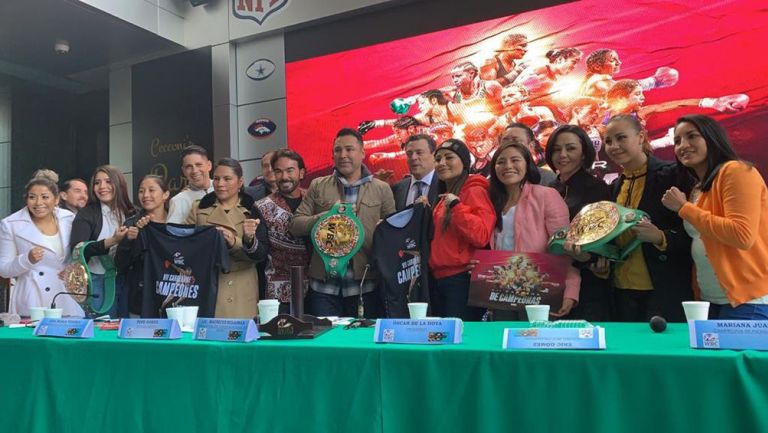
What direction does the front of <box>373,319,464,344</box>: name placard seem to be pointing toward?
toward the camera

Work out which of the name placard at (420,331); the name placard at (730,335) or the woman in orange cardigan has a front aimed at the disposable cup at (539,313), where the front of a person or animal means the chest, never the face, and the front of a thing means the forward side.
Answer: the woman in orange cardigan

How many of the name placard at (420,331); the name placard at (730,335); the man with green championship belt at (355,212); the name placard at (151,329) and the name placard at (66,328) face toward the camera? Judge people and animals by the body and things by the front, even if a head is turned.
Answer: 5

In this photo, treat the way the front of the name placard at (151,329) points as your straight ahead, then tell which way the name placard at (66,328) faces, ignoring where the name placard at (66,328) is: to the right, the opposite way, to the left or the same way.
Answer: the same way

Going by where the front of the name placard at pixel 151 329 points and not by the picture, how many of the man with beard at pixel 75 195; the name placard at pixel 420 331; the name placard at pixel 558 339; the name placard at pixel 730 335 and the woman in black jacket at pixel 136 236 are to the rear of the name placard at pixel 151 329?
2

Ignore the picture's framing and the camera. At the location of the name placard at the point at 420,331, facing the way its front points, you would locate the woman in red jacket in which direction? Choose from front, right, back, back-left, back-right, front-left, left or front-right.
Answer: back

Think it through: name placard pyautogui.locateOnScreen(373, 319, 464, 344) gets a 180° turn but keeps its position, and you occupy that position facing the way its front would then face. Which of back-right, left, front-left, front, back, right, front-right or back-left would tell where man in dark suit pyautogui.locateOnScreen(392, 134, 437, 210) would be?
front

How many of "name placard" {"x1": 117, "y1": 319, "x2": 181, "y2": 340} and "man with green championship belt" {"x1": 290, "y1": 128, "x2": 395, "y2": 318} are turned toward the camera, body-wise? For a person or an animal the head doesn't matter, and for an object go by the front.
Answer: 2

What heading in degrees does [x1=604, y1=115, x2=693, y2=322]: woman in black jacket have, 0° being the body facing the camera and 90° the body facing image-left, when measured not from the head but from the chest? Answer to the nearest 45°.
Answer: approximately 45°

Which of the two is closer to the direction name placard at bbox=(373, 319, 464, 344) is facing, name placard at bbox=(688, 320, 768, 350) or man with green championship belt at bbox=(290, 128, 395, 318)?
the name placard

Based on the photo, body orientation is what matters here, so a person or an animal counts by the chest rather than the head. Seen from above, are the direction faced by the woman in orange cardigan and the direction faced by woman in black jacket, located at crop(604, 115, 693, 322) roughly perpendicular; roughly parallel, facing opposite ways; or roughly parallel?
roughly parallel

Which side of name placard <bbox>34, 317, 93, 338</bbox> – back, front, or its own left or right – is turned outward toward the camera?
front

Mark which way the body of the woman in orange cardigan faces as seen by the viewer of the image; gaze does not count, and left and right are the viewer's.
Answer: facing the viewer and to the left of the viewer

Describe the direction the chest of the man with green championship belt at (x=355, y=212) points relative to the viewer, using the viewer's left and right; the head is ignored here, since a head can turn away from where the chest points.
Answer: facing the viewer

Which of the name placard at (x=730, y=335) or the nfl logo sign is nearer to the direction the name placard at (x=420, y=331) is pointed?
the name placard
